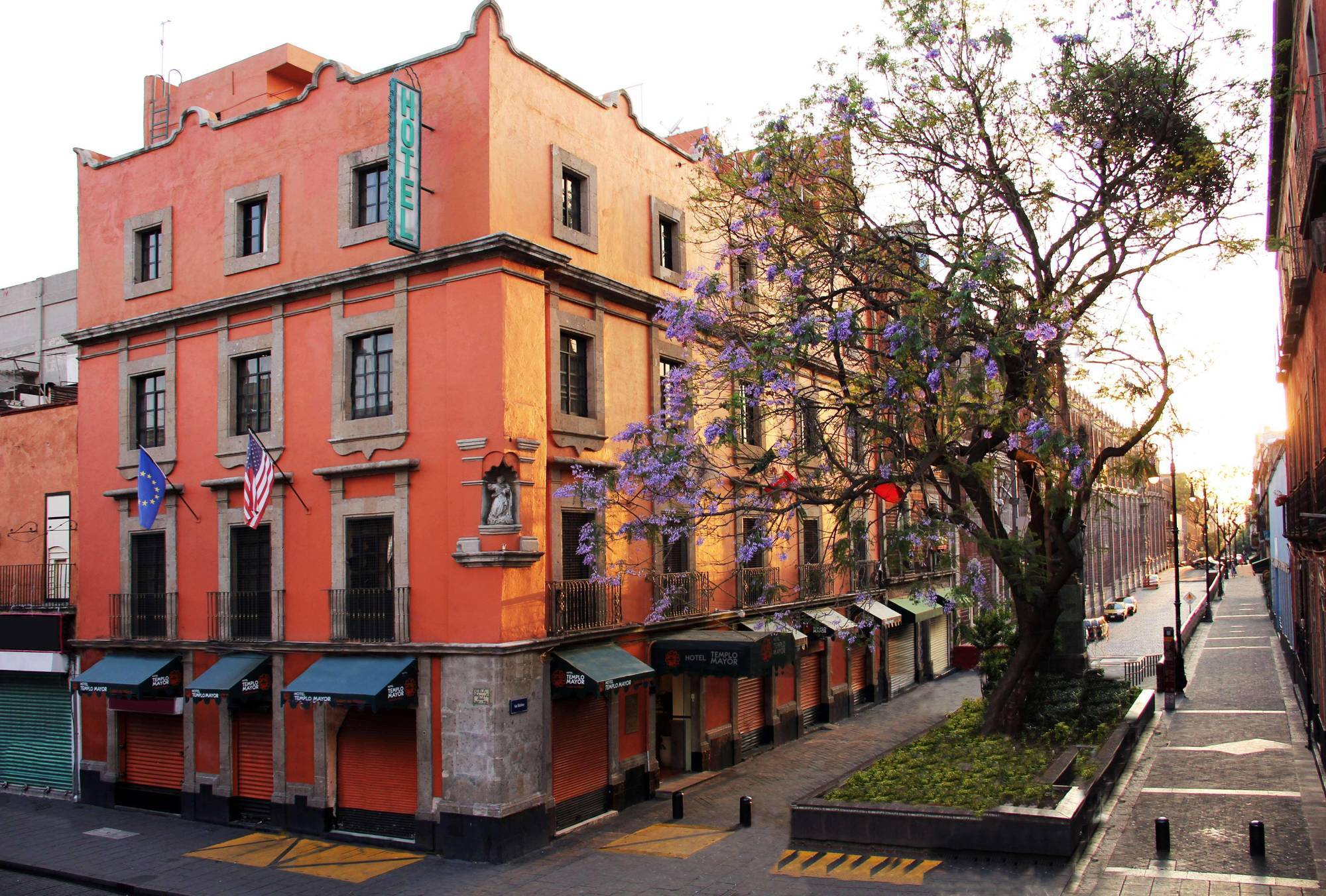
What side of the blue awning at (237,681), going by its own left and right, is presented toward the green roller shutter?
right

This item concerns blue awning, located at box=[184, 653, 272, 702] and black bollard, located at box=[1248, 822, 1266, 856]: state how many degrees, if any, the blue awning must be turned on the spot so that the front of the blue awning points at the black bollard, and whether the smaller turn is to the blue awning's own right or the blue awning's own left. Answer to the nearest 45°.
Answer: approximately 90° to the blue awning's own left

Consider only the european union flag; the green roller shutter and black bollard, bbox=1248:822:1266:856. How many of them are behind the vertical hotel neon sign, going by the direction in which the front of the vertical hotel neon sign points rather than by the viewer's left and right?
2

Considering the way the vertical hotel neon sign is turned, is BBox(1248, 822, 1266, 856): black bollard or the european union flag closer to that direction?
the black bollard

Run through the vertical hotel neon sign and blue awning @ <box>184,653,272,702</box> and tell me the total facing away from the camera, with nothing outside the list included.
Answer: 0

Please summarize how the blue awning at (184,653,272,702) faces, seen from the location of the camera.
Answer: facing the viewer and to the left of the viewer

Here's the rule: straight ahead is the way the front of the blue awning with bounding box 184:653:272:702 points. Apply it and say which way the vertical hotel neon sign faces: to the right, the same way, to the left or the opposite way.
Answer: to the left

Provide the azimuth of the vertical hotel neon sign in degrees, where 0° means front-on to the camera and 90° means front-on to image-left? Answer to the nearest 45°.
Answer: approximately 315°

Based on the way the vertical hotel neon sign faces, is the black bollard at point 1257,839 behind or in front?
in front

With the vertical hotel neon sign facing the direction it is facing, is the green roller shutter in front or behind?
behind

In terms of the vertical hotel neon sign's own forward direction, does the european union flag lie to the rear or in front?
to the rear
